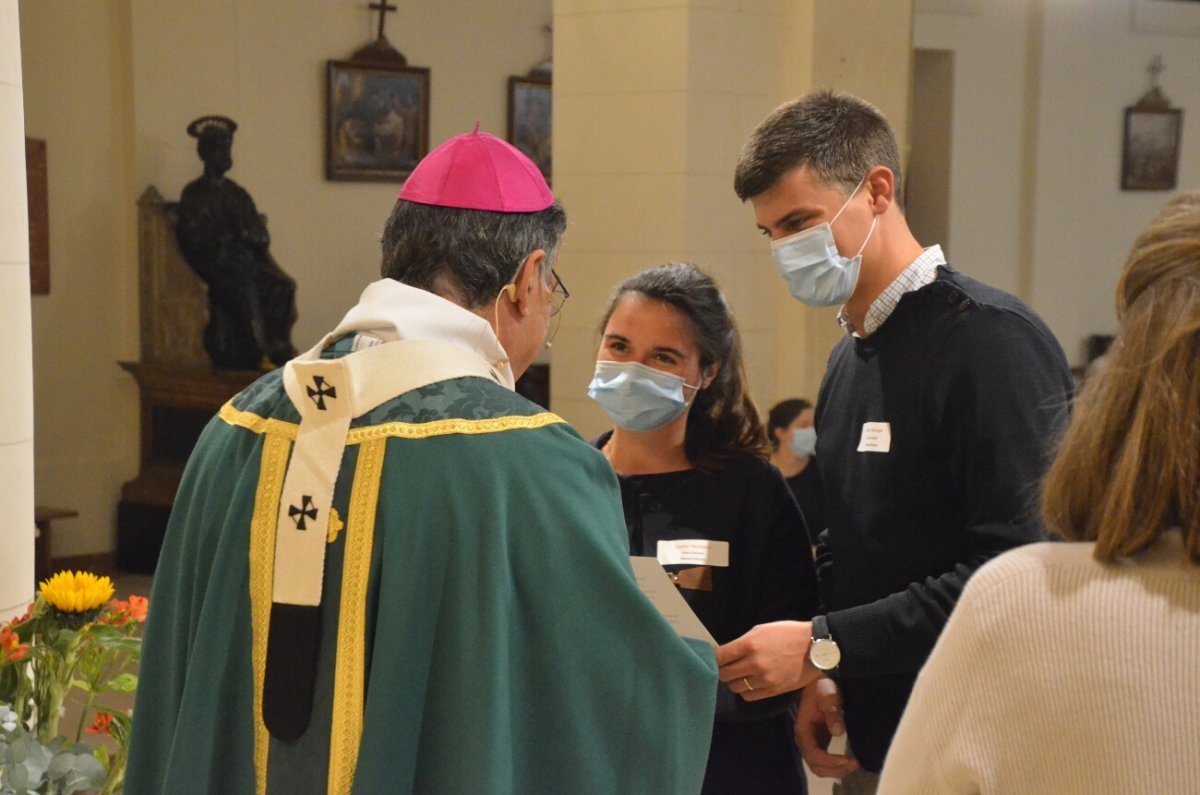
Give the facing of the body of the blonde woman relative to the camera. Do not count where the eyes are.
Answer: away from the camera

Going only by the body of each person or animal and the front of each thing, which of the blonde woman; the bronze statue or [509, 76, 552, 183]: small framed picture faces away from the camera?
the blonde woman

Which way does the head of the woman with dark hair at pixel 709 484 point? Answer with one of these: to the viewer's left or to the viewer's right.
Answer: to the viewer's left

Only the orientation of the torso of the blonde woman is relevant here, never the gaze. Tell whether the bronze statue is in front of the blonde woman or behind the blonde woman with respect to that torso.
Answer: in front

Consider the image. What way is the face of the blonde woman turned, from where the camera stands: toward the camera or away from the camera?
away from the camera

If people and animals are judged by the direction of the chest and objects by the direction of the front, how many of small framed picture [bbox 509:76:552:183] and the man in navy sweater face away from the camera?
0

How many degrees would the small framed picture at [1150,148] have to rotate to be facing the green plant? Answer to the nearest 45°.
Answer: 0° — it already faces it

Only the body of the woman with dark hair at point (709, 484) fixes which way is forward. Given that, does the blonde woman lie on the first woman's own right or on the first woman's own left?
on the first woman's own left

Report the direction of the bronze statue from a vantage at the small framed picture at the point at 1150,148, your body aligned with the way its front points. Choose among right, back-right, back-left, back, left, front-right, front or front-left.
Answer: front-right

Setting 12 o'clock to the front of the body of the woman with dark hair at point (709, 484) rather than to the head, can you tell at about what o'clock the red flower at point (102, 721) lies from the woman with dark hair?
The red flower is roughly at 1 o'clock from the woman with dark hair.
